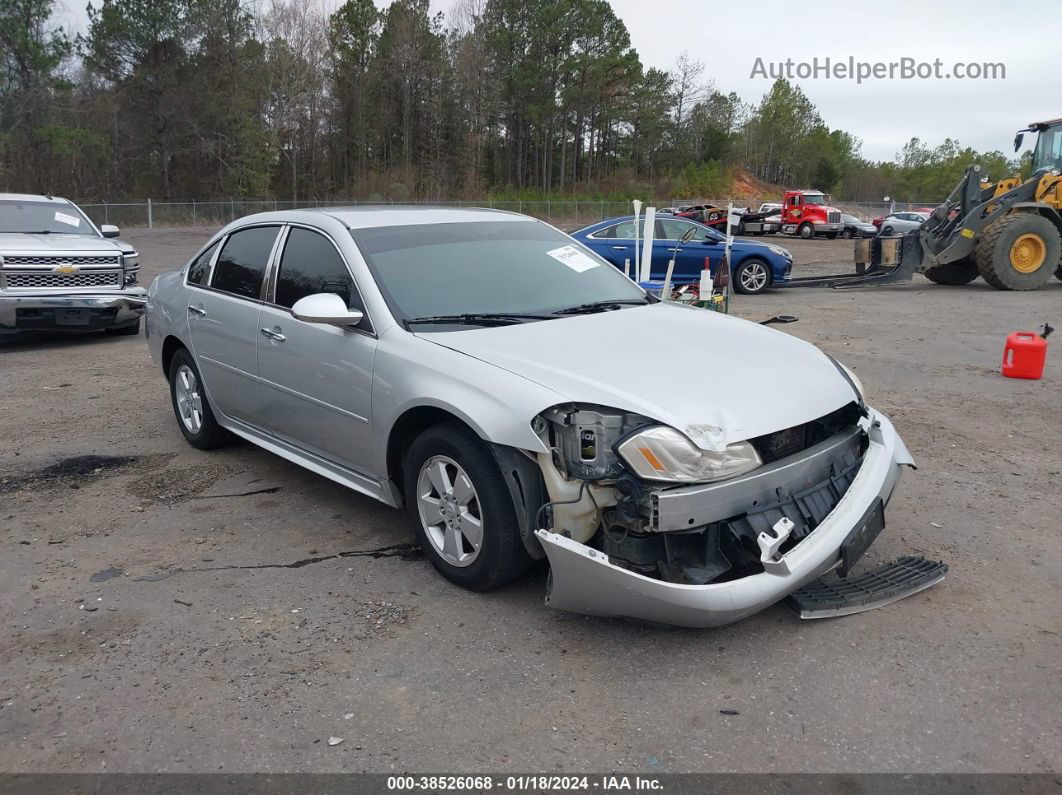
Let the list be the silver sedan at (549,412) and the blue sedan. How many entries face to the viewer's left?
0

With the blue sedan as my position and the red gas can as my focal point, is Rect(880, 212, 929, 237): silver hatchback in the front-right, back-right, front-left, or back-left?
back-left

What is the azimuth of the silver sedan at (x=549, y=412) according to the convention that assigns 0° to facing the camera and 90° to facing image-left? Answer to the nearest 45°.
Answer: approximately 315°

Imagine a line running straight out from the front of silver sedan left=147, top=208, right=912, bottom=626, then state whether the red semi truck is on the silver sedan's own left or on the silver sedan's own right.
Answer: on the silver sedan's own left

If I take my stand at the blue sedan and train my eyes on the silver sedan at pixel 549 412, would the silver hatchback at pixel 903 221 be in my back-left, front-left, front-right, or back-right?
back-left

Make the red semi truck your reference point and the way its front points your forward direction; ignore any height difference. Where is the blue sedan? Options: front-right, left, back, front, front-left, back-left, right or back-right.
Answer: front-right

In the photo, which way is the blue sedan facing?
to the viewer's right

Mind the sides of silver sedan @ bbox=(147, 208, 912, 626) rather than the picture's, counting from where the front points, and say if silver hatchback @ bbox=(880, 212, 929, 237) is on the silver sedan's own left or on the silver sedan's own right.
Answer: on the silver sedan's own left

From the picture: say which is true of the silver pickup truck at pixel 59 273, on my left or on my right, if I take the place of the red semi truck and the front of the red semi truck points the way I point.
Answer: on my right

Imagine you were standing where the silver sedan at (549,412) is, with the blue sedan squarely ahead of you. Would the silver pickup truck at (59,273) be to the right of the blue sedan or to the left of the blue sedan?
left

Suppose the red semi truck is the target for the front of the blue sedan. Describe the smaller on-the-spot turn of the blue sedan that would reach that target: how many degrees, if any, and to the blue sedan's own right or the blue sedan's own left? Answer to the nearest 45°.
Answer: approximately 90° to the blue sedan's own left

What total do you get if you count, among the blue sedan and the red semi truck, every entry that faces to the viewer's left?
0

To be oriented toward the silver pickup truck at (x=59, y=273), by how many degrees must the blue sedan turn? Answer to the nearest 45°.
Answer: approximately 135° to its right

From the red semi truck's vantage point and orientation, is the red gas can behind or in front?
in front

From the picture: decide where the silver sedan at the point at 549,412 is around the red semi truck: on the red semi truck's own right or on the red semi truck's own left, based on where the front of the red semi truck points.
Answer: on the red semi truck's own right
